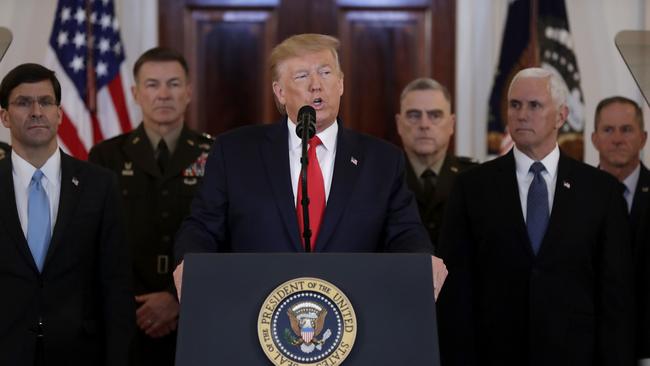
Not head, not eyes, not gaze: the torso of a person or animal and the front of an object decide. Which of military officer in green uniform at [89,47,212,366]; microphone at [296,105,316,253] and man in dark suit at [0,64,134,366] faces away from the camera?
the microphone

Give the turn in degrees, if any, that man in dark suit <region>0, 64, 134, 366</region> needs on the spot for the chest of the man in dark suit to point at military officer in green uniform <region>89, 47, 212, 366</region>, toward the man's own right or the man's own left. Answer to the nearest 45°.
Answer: approximately 135° to the man's own left

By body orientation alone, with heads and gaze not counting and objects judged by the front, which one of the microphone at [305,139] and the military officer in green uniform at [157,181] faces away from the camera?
the microphone

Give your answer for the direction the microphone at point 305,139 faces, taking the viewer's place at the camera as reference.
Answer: facing away from the viewer

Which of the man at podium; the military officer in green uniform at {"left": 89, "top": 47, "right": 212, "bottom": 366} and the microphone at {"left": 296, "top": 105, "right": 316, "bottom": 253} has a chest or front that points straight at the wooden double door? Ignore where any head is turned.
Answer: the microphone

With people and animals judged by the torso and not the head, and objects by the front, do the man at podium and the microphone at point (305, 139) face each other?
yes

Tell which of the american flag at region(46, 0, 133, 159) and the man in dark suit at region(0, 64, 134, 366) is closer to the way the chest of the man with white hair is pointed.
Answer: the man in dark suit

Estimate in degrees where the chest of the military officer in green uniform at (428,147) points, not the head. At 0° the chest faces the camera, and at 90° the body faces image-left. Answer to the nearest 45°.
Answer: approximately 0°

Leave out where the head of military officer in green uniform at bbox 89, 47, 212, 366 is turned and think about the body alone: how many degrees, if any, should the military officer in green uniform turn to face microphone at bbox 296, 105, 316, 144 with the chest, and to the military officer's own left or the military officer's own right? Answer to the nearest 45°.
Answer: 0° — they already face it
